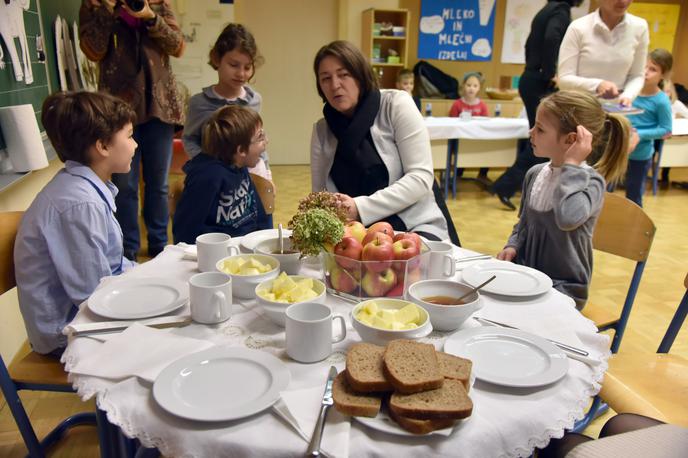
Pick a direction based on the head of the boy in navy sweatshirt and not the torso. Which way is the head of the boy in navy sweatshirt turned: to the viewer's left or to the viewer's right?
to the viewer's right

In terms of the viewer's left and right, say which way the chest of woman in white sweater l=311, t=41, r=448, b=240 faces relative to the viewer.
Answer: facing the viewer and to the left of the viewer

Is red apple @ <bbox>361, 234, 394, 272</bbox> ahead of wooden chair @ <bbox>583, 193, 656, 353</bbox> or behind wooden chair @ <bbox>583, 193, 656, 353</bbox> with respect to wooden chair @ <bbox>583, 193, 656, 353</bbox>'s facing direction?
ahead

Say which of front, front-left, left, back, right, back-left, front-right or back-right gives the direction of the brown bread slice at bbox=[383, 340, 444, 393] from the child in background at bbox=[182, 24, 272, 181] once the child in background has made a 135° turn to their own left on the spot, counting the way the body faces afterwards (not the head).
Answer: back

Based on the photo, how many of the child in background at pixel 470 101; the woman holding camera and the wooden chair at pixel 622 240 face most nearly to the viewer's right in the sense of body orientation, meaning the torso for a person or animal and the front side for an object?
0

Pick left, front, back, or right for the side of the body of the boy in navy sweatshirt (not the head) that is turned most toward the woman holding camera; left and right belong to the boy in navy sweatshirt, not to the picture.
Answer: back

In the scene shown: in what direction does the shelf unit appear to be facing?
toward the camera

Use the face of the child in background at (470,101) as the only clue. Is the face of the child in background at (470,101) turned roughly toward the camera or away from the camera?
toward the camera

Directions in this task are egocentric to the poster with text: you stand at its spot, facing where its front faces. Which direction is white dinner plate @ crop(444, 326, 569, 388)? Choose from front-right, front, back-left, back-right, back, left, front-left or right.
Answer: front

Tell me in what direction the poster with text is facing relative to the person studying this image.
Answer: facing the viewer

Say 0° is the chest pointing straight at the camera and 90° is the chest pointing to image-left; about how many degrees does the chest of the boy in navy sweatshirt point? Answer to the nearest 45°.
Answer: approximately 315°

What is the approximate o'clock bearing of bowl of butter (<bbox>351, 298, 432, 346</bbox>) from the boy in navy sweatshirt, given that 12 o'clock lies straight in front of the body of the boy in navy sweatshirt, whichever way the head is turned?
The bowl of butter is roughly at 1 o'clock from the boy in navy sweatshirt.

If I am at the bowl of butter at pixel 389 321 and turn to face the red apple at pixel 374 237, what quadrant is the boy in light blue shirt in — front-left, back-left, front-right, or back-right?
front-left

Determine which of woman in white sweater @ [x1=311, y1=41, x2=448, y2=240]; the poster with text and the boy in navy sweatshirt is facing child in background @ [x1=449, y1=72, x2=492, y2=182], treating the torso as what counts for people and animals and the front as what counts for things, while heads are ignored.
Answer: the poster with text

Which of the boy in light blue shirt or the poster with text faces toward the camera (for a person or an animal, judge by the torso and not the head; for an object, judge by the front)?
the poster with text

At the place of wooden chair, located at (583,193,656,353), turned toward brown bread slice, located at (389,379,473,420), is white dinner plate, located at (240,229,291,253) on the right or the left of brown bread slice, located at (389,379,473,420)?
right

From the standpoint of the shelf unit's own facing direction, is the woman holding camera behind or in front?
in front

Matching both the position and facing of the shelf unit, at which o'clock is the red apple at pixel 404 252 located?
The red apple is roughly at 12 o'clock from the shelf unit.

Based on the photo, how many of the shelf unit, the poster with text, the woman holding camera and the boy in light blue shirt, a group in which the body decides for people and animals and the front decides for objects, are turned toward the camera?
3

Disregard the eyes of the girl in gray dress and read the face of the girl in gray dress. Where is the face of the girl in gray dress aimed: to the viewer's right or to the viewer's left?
to the viewer's left

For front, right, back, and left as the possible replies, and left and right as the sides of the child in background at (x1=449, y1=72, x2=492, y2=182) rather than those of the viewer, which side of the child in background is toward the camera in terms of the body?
front
